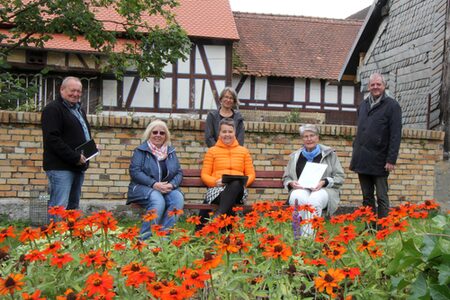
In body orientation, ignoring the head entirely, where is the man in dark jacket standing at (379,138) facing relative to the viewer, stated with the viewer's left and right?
facing the viewer and to the left of the viewer

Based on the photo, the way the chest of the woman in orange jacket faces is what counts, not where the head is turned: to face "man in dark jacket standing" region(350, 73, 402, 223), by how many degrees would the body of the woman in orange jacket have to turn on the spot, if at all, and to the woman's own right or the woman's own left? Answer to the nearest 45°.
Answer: approximately 90° to the woman's own left

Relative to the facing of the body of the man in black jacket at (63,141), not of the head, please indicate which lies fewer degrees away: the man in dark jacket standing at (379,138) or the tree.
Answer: the man in dark jacket standing

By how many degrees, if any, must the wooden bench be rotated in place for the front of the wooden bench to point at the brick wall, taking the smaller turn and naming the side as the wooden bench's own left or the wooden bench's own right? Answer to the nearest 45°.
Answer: approximately 180°

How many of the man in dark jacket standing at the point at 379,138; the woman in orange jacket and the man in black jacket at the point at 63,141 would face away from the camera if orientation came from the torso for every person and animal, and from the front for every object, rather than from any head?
0

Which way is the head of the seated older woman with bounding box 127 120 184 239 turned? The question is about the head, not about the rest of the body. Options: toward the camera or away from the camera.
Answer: toward the camera

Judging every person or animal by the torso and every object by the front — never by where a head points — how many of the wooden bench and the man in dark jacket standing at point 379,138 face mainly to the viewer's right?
0

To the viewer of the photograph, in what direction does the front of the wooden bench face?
facing the viewer

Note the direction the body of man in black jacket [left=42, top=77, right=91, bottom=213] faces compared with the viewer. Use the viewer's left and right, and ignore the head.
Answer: facing the viewer and to the right of the viewer

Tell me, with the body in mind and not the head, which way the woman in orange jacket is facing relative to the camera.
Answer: toward the camera

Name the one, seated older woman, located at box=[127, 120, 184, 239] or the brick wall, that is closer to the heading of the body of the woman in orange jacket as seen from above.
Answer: the seated older woman

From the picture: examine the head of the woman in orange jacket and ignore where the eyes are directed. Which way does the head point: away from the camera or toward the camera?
toward the camera

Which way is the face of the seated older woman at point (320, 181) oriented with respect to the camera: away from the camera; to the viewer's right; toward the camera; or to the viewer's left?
toward the camera

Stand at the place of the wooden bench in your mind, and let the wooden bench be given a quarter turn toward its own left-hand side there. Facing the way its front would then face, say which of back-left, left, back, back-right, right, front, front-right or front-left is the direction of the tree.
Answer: back-left

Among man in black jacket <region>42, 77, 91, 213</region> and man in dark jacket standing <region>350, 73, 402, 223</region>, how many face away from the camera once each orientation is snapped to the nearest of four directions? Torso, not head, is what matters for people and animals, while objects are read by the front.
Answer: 0
